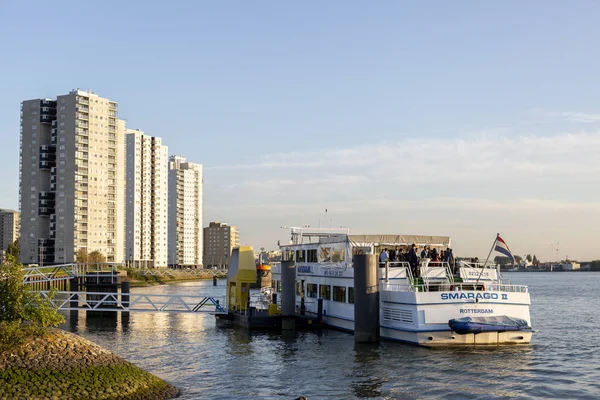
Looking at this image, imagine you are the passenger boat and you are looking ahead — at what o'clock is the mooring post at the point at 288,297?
The mooring post is roughly at 12 o'clock from the passenger boat.

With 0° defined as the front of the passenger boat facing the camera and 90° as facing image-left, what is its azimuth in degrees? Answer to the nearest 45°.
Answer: approximately 135°

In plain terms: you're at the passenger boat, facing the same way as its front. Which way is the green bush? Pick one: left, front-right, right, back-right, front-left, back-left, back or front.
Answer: left

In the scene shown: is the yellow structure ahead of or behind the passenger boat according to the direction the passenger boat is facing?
ahead

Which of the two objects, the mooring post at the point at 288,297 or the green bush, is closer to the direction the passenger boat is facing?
the mooring post

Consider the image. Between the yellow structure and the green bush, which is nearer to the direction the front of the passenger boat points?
the yellow structure
